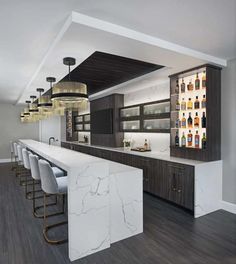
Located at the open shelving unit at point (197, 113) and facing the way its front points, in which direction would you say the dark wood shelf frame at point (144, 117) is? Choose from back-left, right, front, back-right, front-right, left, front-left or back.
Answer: right

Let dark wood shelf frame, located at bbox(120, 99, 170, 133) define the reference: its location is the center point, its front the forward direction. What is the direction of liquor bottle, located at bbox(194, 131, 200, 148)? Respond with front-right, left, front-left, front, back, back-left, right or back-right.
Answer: left

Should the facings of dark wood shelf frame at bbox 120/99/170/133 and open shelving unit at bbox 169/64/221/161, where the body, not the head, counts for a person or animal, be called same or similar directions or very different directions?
same or similar directions

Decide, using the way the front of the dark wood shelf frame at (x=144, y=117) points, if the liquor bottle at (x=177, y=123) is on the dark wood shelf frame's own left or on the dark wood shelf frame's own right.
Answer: on the dark wood shelf frame's own left

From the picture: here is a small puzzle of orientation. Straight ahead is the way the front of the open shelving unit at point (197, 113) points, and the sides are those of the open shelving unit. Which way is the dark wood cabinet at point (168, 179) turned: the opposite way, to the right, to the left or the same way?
the same way

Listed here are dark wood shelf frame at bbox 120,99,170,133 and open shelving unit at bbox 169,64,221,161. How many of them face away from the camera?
0

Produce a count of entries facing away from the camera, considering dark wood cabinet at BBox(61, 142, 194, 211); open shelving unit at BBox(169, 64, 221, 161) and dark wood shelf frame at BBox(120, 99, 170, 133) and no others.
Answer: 0

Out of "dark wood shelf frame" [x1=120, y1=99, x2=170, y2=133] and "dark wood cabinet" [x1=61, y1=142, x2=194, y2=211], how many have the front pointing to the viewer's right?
0

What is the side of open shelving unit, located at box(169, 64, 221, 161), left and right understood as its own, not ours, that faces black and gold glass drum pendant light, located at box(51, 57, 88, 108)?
front

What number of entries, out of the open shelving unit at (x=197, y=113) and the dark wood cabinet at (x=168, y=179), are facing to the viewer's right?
0

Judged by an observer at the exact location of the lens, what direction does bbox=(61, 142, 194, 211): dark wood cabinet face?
facing the viewer and to the left of the viewer

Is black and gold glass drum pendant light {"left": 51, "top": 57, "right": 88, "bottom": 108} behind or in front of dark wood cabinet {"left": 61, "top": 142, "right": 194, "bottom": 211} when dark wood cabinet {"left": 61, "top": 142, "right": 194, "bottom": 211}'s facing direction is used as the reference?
in front

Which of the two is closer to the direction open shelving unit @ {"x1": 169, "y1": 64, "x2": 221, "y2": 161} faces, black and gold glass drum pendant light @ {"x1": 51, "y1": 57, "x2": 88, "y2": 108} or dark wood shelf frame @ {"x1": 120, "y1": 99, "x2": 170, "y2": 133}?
the black and gold glass drum pendant light

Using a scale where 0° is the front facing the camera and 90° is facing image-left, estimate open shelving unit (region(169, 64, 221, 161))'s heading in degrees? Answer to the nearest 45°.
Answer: approximately 45°

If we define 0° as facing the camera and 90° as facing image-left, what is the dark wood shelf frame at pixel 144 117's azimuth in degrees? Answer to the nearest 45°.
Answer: approximately 45°
